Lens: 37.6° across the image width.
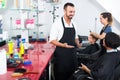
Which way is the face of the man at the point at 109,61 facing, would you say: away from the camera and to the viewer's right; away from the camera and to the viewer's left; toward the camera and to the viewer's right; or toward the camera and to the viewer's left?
away from the camera and to the viewer's left

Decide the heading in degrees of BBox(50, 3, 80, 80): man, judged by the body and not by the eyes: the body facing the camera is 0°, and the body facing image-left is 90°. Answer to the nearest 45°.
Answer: approximately 315°

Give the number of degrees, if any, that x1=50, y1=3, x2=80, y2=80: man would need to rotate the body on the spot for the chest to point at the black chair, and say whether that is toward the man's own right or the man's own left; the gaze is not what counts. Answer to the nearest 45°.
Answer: approximately 90° to the man's own left

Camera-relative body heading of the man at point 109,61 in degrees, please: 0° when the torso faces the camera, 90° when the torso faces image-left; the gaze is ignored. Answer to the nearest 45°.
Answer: approximately 135°
